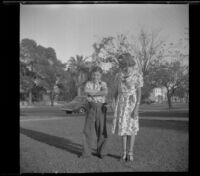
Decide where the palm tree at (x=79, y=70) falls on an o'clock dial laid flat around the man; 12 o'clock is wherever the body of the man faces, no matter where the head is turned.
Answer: The palm tree is roughly at 5 o'clock from the man.

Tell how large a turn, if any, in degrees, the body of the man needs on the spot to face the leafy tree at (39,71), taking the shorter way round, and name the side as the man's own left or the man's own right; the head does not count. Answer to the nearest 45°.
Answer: approximately 135° to the man's own right

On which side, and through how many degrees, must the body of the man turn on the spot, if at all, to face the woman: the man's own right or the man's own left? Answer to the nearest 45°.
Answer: approximately 45° to the man's own left

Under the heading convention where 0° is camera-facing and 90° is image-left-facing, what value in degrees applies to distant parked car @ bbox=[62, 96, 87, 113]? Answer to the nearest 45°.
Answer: approximately 45°

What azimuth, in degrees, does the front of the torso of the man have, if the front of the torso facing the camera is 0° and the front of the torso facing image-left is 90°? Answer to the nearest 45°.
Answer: approximately 0°

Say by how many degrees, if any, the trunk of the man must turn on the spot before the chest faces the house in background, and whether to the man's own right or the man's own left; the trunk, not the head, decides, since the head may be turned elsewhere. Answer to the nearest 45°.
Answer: approximately 135° to the man's own left
